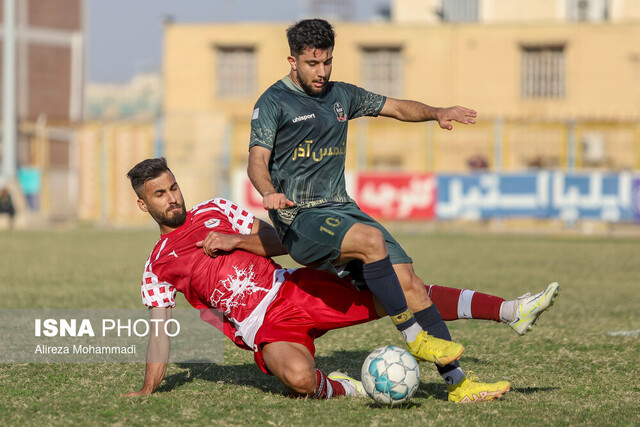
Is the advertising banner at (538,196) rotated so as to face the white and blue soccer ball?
yes

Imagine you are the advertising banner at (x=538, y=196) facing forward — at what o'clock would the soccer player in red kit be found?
The soccer player in red kit is roughly at 12 o'clock from the advertising banner.

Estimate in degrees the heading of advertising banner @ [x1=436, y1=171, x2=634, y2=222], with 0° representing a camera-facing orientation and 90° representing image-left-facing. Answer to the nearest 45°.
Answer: approximately 0°

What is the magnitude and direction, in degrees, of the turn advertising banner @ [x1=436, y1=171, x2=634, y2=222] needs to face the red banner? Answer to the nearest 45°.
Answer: approximately 90° to its right

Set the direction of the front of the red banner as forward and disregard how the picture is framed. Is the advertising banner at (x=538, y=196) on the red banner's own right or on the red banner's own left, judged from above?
on the red banner's own left

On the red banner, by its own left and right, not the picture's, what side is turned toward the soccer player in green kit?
front

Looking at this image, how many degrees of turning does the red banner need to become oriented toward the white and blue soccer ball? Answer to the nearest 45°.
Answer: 0° — it already faces it

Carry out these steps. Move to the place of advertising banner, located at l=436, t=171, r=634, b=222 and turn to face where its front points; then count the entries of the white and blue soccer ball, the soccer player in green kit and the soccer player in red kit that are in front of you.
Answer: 3

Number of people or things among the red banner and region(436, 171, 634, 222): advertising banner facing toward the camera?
2

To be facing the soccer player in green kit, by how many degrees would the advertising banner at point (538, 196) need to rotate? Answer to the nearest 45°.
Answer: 0° — it already faces them
